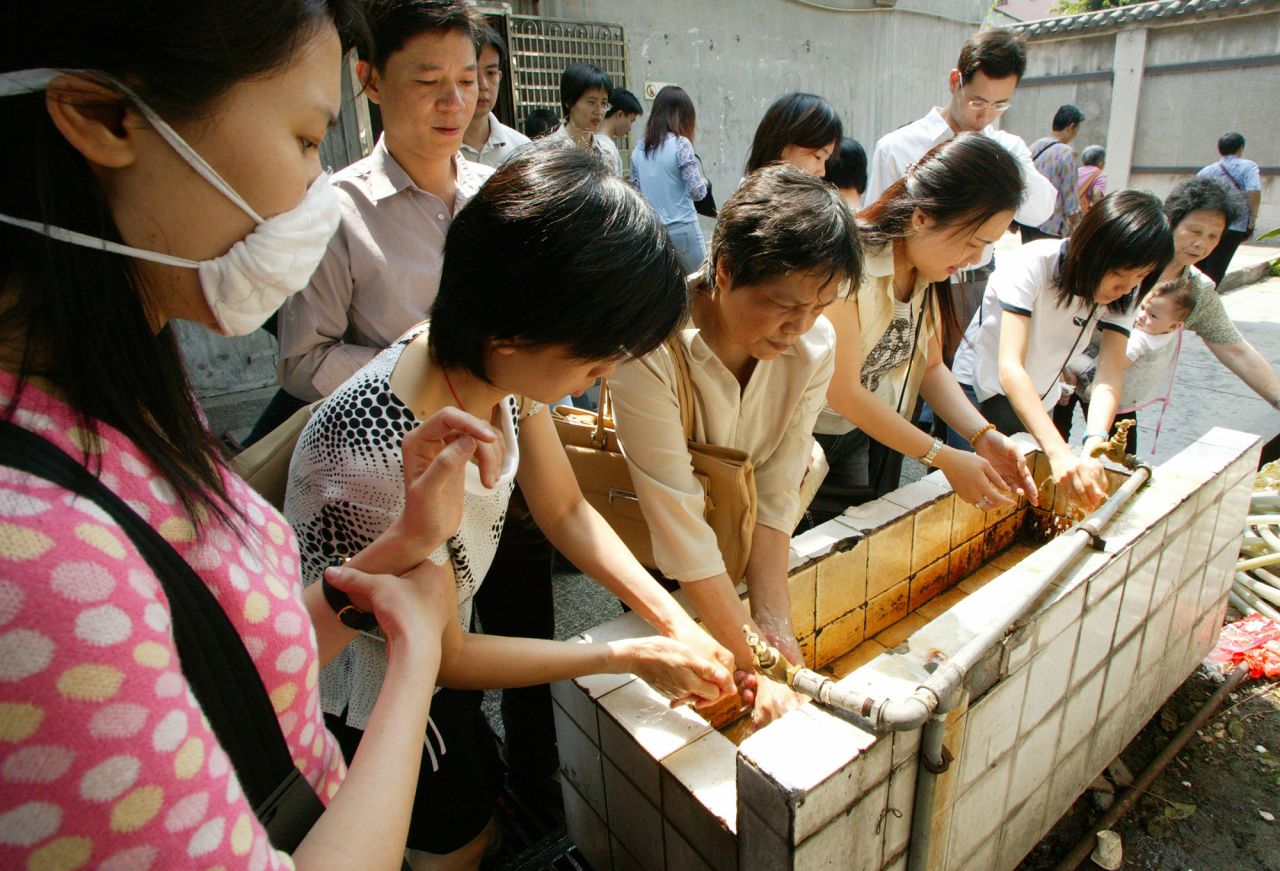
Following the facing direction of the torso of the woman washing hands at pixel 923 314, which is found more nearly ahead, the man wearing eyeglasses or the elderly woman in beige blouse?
the elderly woman in beige blouse

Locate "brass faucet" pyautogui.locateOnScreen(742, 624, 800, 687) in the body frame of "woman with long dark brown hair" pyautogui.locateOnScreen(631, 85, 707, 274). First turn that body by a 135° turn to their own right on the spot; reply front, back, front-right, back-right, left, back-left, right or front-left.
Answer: front

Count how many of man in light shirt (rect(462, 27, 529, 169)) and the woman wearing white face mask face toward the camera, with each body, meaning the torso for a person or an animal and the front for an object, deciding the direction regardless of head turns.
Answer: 1

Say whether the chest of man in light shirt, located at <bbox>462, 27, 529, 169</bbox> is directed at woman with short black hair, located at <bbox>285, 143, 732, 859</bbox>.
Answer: yes

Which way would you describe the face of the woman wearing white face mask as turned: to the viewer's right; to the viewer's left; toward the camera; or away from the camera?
to the viewer's right

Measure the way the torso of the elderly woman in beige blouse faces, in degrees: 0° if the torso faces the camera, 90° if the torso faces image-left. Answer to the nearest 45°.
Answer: approximately 315°

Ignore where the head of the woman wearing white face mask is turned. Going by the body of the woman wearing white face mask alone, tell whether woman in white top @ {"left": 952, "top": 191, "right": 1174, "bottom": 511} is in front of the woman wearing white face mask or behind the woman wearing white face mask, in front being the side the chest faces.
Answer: in front

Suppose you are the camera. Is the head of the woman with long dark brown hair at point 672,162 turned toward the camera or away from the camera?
away from the camera

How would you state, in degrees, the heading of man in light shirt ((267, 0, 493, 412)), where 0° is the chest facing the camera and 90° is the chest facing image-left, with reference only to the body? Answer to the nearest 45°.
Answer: approximately 315°

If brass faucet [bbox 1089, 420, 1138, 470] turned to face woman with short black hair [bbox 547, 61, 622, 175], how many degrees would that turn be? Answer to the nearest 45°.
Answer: approximately 45° to its right

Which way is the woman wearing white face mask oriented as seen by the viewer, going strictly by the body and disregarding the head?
to the viewer's right

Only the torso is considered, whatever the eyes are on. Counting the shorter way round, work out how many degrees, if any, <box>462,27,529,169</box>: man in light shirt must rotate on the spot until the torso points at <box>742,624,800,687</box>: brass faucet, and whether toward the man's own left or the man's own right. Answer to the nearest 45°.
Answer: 0° — they already face it
